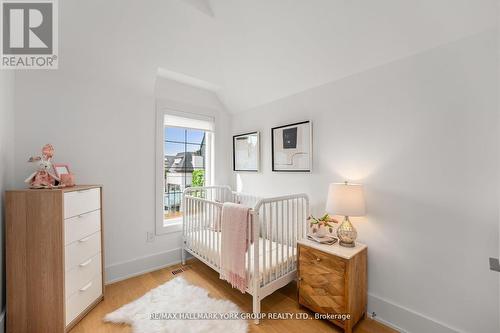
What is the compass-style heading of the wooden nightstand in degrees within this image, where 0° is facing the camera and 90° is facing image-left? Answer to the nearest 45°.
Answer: approximately 45°

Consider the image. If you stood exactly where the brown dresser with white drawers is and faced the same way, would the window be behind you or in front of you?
in front

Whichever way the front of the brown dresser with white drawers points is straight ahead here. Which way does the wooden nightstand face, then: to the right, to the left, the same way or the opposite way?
the opposite way

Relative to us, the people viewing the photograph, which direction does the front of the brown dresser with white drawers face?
facing to the right of the viewer

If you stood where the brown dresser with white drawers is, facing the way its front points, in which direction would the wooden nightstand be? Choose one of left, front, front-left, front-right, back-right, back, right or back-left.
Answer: front-right

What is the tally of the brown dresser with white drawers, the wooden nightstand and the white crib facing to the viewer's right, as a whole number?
1

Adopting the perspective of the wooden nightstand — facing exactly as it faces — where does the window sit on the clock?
The window is roughly at 2 o'clock from the wooden nightstand.

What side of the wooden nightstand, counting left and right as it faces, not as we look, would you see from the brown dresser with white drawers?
front
